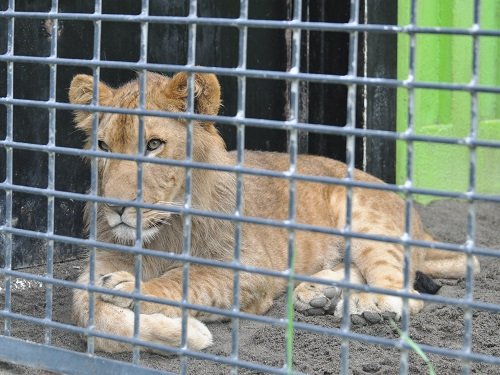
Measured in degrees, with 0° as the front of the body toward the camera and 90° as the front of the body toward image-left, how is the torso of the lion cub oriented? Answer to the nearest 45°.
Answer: approximately 45°

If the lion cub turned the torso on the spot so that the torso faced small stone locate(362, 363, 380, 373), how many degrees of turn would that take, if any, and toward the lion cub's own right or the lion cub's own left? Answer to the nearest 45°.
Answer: approximately 90° to the lion cub's own left
